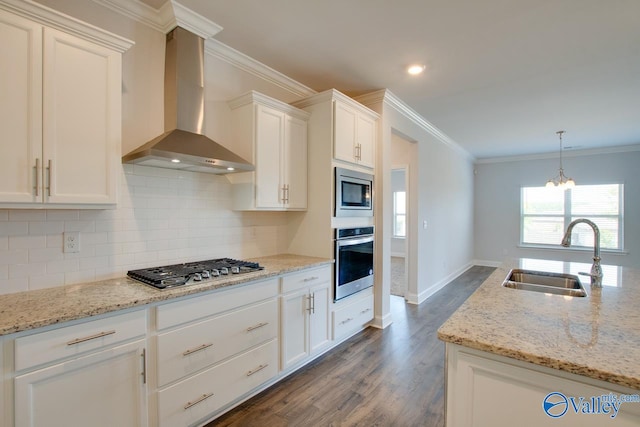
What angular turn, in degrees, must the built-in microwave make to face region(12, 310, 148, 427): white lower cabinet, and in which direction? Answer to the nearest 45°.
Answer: approximately 90° to its right

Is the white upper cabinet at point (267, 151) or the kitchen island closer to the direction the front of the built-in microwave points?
the kitchen island

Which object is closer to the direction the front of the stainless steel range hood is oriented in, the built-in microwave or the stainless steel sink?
the stainless steel sink

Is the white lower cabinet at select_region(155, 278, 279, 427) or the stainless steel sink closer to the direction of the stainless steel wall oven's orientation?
the stainless steel sink

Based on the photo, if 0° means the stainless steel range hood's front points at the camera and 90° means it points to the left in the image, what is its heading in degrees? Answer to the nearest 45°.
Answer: approximately 315°

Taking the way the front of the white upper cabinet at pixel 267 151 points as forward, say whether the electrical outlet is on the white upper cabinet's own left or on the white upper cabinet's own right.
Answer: on the white upper cabinet's own right

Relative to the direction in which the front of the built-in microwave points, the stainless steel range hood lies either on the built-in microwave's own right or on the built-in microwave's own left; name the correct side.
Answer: on the built-in microwave's own right

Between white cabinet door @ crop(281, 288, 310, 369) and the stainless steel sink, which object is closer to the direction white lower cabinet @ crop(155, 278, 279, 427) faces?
the stainless steel sink

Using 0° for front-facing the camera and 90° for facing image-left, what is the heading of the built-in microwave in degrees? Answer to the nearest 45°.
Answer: approximately 315°
